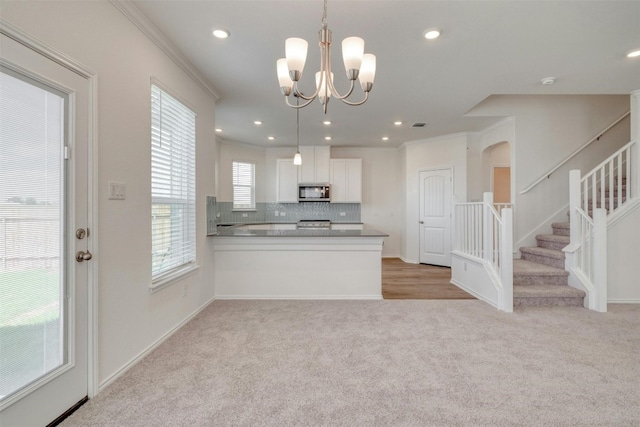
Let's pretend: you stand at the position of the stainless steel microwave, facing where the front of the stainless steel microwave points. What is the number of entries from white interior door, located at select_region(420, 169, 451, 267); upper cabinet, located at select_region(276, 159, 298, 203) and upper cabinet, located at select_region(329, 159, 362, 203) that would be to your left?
2

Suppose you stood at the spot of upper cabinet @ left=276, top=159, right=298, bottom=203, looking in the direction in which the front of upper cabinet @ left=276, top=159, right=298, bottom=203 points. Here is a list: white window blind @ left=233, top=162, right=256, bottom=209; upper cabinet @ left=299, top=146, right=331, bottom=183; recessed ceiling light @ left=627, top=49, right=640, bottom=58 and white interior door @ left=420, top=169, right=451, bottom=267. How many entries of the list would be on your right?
1

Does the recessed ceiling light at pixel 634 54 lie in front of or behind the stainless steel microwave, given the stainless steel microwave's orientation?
in front

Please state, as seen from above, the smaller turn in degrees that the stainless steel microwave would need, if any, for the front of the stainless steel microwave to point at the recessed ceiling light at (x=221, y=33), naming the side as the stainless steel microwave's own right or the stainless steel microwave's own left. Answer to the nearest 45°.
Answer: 0° — it already faces it

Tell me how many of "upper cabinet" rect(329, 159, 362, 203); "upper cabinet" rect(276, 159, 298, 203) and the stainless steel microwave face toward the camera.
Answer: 3

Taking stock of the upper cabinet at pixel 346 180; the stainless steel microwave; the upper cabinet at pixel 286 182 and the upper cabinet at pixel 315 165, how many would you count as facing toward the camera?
4

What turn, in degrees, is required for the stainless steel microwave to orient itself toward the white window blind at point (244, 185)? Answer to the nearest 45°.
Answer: approximately 90° to its right

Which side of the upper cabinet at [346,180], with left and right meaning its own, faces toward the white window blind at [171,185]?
front

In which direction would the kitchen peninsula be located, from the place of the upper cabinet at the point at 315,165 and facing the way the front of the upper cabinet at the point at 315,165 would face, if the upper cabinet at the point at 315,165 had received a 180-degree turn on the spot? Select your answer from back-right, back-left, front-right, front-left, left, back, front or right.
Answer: back

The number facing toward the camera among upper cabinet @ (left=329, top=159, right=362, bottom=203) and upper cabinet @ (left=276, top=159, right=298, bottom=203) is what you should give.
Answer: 2

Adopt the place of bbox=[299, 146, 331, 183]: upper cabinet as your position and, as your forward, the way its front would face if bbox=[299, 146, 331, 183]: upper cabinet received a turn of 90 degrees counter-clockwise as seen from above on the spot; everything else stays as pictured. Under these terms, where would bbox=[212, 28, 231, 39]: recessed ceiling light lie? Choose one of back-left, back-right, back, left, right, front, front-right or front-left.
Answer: right

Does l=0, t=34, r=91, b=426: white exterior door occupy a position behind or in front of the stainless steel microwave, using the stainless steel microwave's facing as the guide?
in front

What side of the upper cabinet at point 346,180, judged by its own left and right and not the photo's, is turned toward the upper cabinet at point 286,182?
right

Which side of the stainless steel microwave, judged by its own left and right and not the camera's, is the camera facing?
front

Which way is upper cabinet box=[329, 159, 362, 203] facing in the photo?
toward the camera
